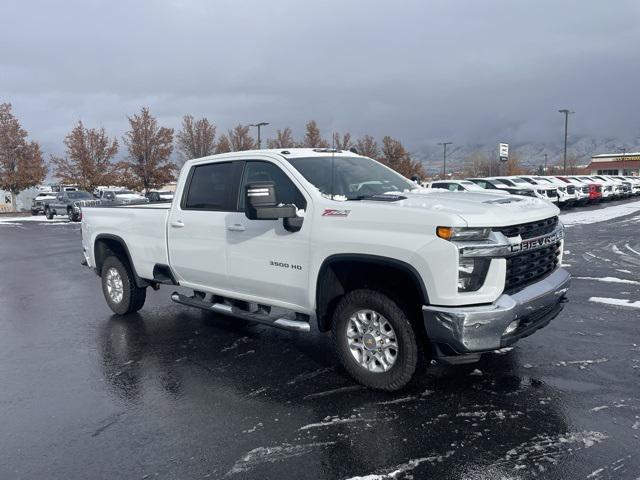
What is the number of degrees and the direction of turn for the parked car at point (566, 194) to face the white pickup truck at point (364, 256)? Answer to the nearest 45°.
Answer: approximately 45° to its right

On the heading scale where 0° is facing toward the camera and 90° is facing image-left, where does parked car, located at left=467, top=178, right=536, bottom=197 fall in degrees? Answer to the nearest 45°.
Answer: approximately 315°

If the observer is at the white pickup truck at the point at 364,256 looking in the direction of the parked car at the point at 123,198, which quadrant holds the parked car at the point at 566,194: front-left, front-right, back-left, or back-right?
front-right

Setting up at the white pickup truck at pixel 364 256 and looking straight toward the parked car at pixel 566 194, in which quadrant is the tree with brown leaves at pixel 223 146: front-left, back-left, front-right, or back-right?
front-left

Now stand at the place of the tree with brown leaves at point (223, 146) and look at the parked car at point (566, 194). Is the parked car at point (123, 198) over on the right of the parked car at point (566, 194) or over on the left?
right

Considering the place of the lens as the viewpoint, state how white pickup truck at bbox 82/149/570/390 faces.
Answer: facing the viewer and to the right of the viewer

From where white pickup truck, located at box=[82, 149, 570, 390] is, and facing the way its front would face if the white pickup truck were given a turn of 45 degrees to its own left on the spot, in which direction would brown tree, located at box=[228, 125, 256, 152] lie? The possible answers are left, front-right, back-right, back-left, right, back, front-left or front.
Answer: left

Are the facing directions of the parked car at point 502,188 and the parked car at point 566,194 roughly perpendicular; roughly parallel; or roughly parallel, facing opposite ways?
roughly parallel

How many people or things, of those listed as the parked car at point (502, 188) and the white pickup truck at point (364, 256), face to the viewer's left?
0

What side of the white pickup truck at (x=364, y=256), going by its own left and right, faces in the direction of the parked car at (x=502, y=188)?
left

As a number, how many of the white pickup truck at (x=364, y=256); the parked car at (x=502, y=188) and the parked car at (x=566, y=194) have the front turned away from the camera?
0
